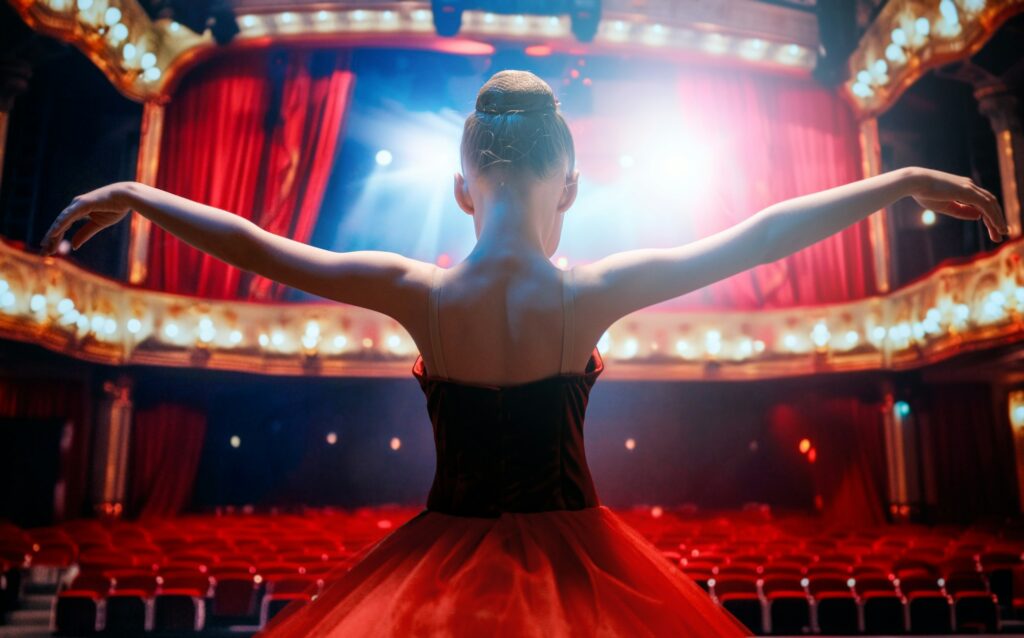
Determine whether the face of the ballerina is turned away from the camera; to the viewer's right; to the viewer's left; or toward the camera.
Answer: away from the camera

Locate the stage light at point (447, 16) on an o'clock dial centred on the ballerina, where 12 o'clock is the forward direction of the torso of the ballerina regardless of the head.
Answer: The stage light is roughly at 12 o'clock from the ballerina.

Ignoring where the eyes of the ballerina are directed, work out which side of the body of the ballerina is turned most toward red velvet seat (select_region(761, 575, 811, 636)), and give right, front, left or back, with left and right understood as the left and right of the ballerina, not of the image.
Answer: front

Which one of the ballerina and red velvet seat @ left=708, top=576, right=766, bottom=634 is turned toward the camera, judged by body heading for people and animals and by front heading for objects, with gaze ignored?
the red velvet seat

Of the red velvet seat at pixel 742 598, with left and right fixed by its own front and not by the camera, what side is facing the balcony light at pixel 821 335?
back

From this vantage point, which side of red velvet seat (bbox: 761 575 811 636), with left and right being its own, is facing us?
front

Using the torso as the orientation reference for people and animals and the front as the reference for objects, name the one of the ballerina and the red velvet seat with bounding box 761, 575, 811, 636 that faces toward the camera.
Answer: the red velvet seat

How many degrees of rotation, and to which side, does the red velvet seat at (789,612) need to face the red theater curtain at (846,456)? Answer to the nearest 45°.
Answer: approximately 180°

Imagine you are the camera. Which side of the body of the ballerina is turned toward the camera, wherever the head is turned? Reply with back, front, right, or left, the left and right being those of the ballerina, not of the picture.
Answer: back

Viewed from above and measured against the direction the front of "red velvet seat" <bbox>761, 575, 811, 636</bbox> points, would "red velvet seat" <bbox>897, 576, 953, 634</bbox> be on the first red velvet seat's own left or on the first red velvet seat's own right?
on the first red velvet seat's own left

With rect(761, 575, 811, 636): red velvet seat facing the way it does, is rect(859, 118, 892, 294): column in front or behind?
behind

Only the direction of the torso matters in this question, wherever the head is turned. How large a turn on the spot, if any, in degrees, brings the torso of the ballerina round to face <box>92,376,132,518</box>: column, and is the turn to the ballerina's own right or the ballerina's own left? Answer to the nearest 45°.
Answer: approximately 45° to the ballerina's own left

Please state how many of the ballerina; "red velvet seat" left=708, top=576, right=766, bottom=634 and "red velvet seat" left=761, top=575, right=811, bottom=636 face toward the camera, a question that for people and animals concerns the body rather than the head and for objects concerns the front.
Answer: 2

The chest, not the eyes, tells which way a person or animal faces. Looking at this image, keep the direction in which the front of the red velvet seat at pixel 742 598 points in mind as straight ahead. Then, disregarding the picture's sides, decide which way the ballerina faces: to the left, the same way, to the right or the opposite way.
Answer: the opposite way

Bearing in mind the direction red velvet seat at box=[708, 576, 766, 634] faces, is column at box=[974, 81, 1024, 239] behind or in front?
behind

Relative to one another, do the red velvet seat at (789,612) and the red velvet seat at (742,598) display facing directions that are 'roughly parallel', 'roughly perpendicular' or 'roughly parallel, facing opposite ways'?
roughly parallel

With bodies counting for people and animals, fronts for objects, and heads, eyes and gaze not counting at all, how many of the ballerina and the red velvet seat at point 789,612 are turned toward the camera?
1

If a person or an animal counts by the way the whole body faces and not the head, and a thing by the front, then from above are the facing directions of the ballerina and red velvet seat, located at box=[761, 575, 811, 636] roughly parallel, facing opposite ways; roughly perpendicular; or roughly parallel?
roughly parallel, facing opposite ways
